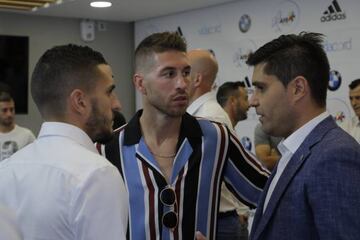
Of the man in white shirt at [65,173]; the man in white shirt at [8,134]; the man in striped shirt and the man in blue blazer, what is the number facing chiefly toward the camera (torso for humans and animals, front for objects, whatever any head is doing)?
2

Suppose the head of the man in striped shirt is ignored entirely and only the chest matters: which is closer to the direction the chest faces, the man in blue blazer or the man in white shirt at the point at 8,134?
the man in blue blazer

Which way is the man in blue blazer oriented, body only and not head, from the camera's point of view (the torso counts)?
to the viewer's left

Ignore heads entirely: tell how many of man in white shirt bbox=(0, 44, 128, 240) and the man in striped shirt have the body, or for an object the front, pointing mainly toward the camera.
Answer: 1

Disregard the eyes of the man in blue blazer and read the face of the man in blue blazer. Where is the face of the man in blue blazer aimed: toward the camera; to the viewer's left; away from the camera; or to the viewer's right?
to the viewer's left

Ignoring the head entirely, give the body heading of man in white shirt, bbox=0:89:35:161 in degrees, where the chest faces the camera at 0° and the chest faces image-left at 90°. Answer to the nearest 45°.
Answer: approximately 0°

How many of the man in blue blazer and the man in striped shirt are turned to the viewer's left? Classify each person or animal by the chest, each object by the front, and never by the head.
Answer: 1

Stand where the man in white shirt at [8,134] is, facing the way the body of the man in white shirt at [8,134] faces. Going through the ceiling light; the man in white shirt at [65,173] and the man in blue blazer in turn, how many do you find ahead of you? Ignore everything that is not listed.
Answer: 2

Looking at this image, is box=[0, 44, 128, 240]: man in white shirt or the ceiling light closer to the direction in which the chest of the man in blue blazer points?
the man in white shirt

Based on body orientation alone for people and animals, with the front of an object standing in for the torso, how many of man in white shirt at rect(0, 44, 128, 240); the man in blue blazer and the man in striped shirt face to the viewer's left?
1

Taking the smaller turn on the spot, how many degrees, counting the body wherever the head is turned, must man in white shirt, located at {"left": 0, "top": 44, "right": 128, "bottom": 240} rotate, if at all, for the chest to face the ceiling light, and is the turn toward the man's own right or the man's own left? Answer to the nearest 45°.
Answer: approximately 45° to the man's own left

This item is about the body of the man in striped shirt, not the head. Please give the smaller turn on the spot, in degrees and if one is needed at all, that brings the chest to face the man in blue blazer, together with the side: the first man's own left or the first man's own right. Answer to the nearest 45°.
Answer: approximately 45° to the first man's own left
